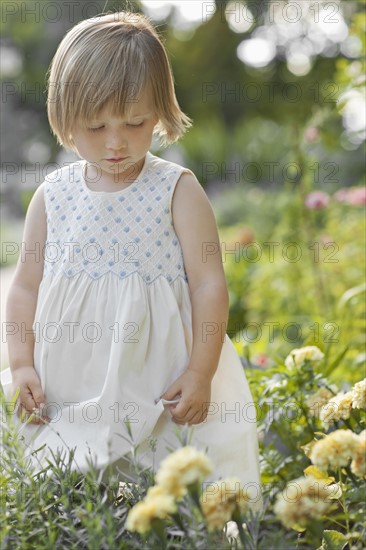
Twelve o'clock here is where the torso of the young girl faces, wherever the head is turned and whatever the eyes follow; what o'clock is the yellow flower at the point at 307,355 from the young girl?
The yellow flower is roughly at 8 o'clock from the young girl.

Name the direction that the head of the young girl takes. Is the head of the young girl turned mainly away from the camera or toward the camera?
toward the camera

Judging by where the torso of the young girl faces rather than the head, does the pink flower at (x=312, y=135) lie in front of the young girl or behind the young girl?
behind

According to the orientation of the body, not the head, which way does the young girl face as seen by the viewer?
toward the camera

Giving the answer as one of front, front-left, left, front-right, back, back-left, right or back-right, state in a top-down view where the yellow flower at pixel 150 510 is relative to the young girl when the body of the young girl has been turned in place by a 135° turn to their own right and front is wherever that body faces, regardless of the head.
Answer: back-left

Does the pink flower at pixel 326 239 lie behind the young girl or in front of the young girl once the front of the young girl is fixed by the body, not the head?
behind

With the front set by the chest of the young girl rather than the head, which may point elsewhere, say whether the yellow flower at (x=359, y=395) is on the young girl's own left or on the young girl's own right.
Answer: on the young girl's own left

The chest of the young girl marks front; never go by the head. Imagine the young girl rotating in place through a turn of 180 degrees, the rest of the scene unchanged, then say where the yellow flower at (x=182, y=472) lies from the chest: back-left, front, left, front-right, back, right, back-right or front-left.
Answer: back

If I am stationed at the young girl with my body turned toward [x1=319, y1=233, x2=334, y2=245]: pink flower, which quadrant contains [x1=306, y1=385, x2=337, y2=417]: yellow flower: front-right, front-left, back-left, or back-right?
front-right

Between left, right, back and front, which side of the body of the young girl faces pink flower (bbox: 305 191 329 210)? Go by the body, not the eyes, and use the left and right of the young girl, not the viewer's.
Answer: back
